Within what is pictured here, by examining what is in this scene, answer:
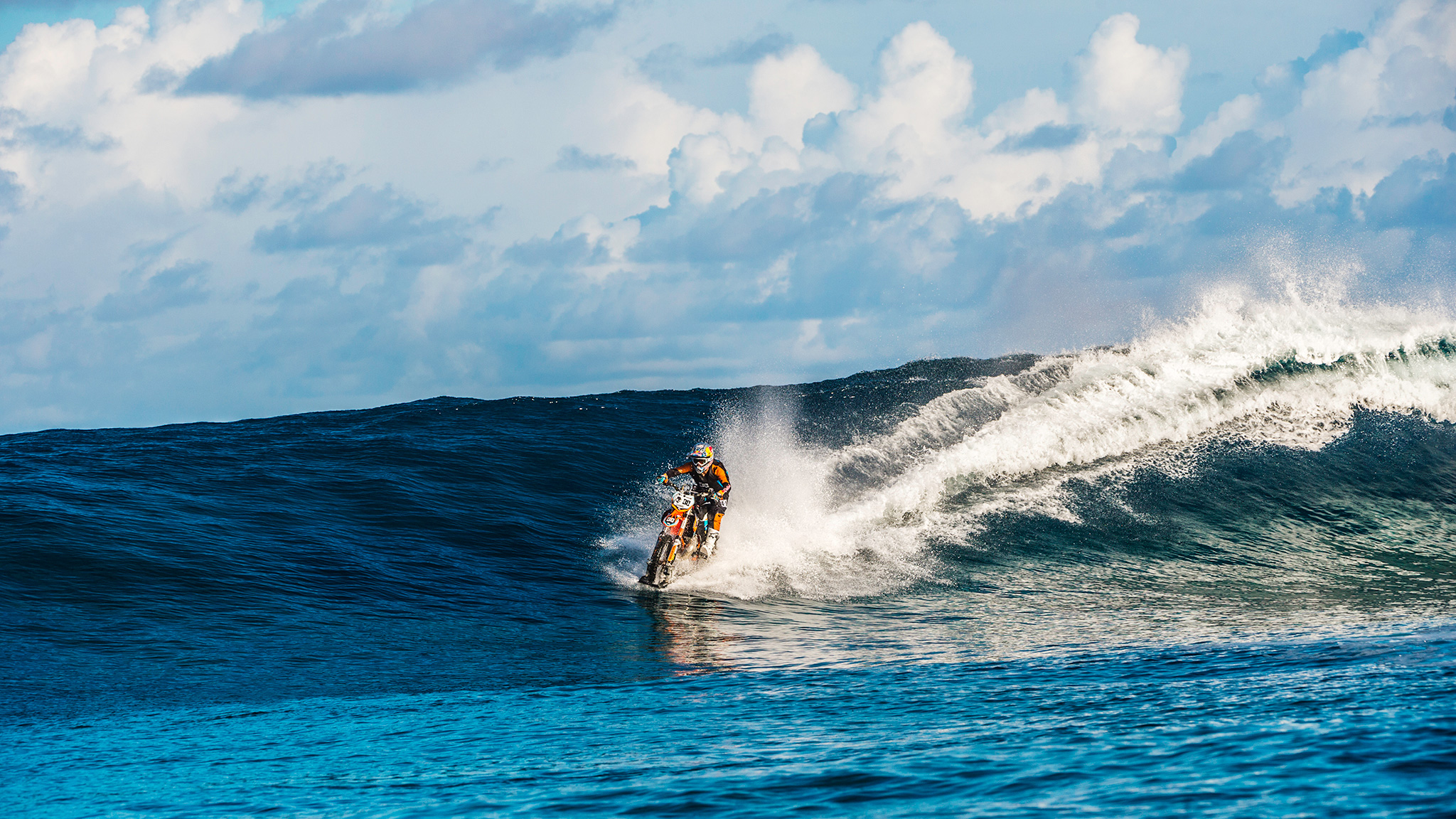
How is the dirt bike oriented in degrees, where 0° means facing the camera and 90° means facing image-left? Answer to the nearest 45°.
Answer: approximately 45°

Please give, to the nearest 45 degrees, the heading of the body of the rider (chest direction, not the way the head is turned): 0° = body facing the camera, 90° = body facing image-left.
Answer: approximately 45°
